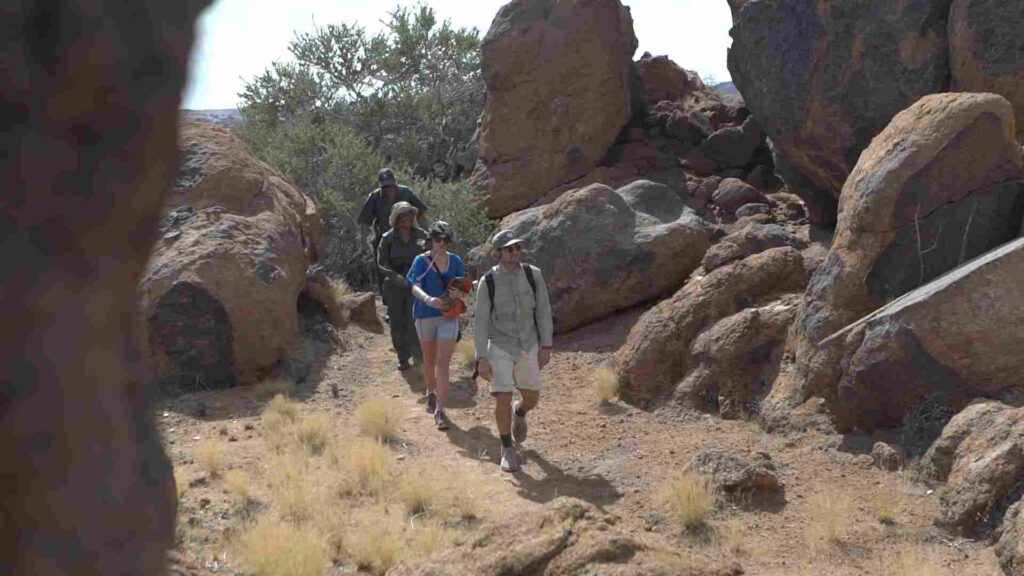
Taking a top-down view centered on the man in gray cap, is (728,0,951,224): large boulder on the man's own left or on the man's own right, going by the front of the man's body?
on the man's own left

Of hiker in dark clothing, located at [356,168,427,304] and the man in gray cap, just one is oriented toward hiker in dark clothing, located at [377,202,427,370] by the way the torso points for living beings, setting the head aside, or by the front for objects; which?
hiker in dark clothing, located at [356,168,427,304]

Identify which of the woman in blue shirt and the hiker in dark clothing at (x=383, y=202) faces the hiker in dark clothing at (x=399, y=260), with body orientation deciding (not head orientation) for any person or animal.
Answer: the hiker in dark clothing at (x=383, y=202)

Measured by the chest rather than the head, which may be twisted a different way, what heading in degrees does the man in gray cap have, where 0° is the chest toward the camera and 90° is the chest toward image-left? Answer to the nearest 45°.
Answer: approximately 0°
